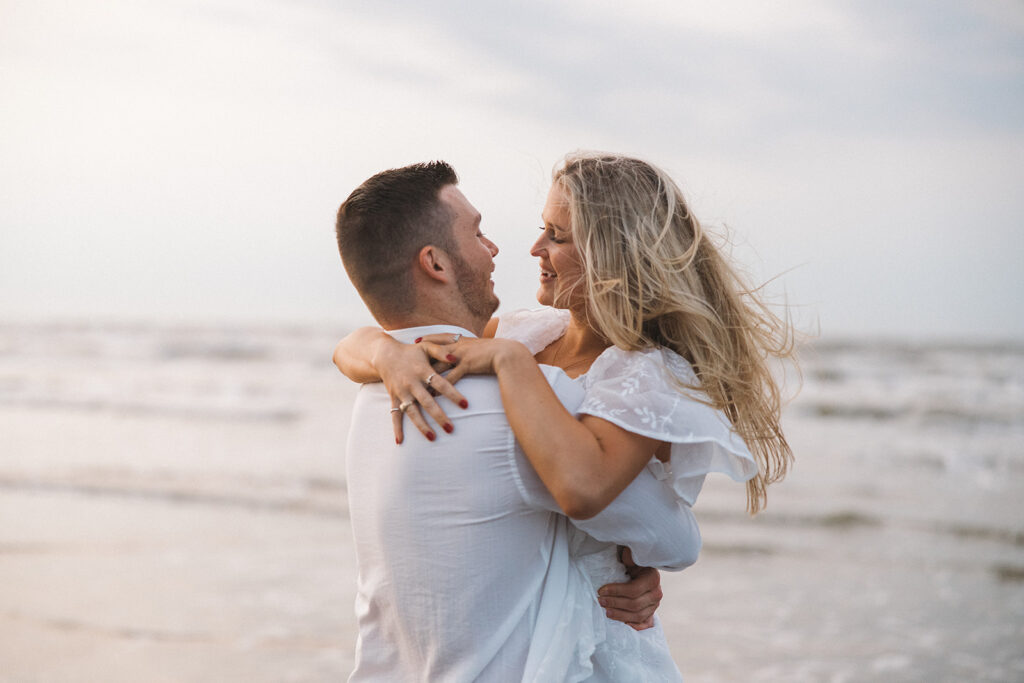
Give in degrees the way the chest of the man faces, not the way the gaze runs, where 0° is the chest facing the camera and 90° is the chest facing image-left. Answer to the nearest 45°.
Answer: approximately 225°

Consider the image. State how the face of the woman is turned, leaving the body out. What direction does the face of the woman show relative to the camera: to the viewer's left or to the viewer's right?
to the viewer's left
